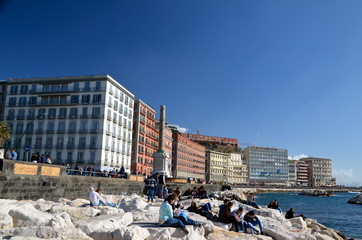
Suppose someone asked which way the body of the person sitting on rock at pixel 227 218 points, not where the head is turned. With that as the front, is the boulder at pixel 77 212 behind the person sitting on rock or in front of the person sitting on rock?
behind

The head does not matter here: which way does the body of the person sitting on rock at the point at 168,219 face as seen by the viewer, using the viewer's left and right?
facing to the right of the viewer

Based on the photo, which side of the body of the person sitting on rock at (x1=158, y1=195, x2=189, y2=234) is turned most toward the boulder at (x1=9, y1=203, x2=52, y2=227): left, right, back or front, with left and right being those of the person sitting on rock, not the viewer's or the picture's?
back

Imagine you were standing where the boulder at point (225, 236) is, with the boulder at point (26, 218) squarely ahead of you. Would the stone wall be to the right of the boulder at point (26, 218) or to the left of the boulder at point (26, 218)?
right

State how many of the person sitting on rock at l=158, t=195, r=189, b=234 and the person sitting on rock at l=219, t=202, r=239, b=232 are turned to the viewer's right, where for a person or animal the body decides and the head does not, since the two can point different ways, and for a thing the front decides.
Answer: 2

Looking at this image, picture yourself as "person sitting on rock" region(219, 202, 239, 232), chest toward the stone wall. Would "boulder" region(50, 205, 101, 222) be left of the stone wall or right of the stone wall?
left

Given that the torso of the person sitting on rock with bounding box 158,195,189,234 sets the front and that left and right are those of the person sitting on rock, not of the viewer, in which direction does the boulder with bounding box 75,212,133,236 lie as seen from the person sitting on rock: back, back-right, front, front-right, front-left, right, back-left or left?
back

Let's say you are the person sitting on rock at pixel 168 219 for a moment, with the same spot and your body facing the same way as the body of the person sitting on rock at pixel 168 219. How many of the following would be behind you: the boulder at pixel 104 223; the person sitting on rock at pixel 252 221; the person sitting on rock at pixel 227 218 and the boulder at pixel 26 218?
2

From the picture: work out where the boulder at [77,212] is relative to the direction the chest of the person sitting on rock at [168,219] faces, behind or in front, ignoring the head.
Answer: behind

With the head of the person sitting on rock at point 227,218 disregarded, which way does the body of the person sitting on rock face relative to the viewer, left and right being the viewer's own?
facing to the right of the viewer
